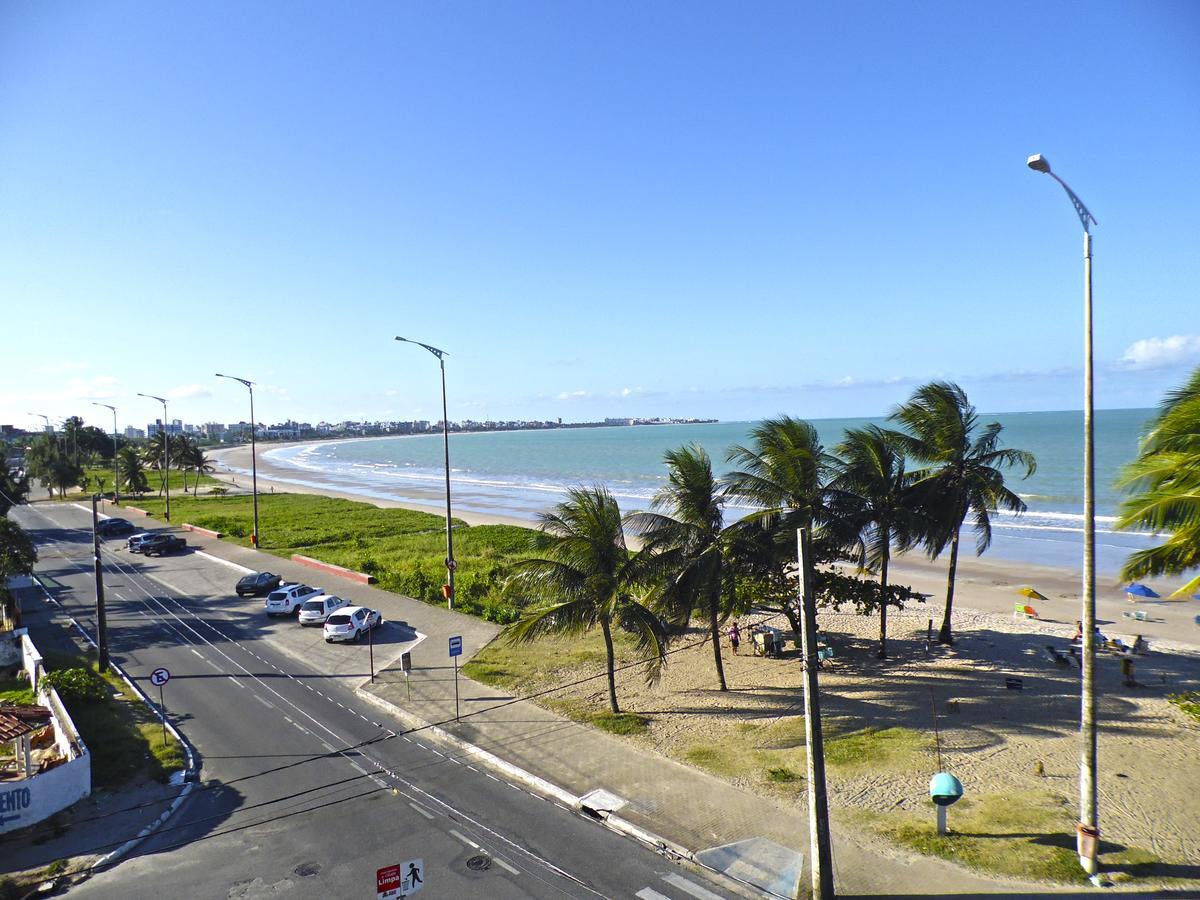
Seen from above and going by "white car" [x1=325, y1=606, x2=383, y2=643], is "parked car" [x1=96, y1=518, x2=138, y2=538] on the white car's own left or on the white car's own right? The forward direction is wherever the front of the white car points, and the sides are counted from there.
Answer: on the white car's own left

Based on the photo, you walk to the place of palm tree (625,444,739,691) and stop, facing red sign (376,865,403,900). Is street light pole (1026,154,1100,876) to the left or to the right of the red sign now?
left

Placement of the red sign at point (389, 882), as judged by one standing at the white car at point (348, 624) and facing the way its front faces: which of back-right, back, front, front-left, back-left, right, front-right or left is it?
back-right

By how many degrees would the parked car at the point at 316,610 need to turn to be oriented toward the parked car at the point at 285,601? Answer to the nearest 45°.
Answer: approximately 90° to its left

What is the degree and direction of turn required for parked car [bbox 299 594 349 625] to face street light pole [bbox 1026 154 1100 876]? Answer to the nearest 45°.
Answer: approximately 90° to its right

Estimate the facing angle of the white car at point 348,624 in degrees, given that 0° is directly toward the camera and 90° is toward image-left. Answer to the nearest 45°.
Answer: approximately 225°

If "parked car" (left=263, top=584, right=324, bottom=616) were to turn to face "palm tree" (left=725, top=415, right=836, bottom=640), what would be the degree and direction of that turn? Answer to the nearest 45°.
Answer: approximately 90° to its right

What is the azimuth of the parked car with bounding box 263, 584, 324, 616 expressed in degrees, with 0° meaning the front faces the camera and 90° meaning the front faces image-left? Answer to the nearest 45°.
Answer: approximately 225°

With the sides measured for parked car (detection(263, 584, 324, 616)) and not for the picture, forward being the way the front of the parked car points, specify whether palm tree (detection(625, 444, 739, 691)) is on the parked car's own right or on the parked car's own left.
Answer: on the parked car's own right

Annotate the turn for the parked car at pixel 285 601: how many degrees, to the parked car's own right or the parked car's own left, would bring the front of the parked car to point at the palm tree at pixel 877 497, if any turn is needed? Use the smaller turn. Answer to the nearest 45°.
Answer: approximately 90° to the parked car's own right

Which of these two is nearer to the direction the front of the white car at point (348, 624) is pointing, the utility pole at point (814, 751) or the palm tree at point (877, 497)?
the palm tree

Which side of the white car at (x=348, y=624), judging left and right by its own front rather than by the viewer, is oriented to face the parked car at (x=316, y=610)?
left

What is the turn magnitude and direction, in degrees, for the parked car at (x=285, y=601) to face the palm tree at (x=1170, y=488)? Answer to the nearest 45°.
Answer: approximately 90° to its right
